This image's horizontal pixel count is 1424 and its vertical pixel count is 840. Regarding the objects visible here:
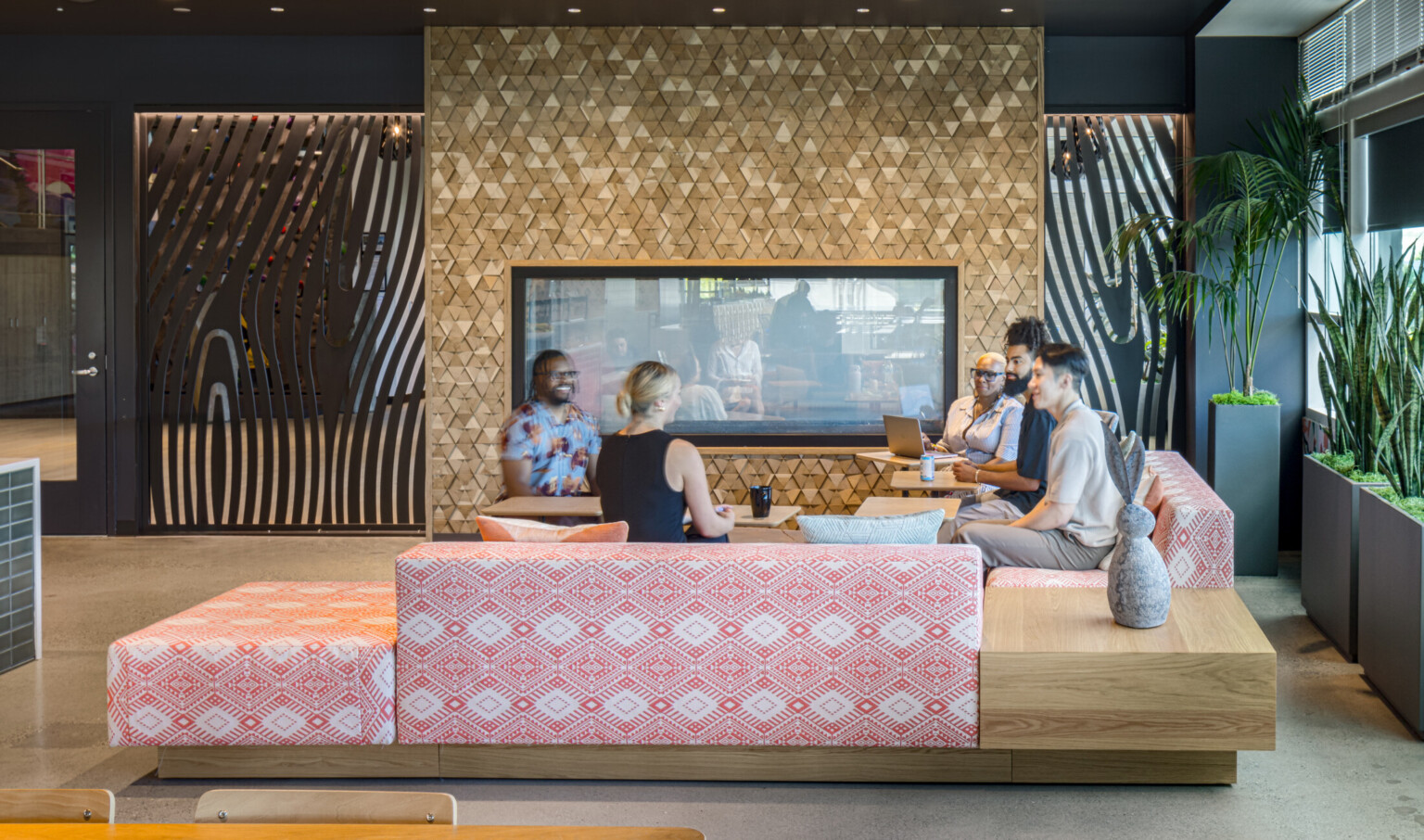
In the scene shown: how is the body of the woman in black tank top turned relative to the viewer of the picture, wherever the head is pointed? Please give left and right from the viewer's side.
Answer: facing away from the viewer and to the right of the viewer

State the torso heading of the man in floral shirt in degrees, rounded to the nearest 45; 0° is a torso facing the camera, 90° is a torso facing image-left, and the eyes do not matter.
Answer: approximately 315°

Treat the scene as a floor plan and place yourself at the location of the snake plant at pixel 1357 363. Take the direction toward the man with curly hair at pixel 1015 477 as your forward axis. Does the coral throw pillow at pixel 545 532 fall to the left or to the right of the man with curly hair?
left

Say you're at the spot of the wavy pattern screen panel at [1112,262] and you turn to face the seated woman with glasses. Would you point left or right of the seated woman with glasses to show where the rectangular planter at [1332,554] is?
left

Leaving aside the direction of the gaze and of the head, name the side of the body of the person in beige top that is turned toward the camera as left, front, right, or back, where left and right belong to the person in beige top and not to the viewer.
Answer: left

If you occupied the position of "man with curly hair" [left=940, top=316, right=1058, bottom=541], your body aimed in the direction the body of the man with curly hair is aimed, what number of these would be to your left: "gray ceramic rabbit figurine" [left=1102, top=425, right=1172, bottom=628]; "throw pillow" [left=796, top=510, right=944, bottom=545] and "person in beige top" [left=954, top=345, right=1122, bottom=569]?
3

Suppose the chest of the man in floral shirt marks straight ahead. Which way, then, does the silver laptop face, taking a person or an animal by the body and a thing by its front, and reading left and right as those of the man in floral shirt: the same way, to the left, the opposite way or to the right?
to the left

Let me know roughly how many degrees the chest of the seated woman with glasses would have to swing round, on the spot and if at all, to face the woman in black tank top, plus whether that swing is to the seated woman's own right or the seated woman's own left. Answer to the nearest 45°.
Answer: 0° — they already face them

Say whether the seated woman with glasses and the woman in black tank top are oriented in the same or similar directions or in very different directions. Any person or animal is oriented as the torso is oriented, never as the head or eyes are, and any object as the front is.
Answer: very different directions

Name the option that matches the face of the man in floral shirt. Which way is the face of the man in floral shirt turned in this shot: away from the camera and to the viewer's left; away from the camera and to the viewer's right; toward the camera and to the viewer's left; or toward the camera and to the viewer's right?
toward the camera and to the viewer's right

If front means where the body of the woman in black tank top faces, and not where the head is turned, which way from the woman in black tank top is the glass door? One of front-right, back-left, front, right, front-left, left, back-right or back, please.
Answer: left

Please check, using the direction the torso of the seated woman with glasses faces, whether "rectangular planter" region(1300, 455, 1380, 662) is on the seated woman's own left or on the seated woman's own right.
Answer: on the seated woman's own left

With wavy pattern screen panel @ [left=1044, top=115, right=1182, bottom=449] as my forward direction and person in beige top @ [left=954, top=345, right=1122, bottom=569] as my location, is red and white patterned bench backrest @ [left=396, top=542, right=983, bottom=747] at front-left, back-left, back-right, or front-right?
back-left

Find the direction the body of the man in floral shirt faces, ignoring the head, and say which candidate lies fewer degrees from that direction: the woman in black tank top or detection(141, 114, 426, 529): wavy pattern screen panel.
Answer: the woman in black tank top

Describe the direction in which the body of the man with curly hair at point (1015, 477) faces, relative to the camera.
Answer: to the viewer's left

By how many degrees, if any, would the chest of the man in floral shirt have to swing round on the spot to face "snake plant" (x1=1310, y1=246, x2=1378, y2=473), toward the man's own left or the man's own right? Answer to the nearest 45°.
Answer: approximately 45° to the man's own left

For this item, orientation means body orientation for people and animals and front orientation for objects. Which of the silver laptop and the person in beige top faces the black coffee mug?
the person in beige top
